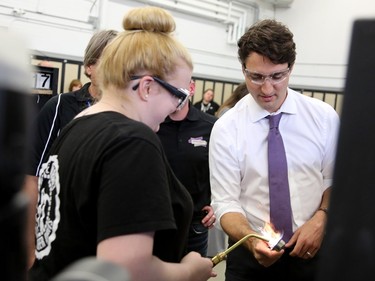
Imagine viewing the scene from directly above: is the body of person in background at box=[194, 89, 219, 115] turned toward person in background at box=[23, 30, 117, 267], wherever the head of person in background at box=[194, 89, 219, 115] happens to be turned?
yes

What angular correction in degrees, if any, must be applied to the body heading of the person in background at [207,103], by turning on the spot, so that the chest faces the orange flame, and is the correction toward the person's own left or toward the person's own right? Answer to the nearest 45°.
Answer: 0° — they already face it

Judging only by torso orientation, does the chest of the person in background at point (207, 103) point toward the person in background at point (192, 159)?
yes

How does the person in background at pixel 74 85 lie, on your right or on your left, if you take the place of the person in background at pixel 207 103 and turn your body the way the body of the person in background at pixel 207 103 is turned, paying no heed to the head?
on your right

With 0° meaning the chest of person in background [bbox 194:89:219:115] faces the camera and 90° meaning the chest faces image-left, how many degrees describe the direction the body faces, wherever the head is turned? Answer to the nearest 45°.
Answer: approximately 0°

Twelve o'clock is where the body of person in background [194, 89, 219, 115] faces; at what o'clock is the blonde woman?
The blonde woman is roughly at 12 o'clock from the person in background.
